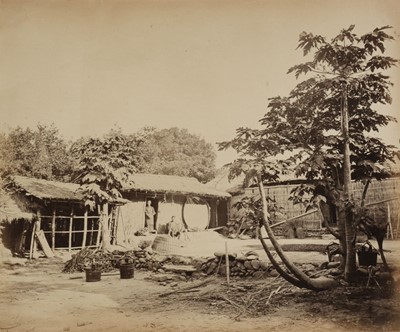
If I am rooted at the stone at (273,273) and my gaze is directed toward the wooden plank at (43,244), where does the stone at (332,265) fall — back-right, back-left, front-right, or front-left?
back-right

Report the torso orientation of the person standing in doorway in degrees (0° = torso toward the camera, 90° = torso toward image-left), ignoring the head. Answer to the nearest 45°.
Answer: approximately 0°

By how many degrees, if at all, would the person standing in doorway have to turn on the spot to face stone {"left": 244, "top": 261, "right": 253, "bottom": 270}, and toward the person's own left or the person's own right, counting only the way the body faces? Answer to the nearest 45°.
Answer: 0° — they already face it

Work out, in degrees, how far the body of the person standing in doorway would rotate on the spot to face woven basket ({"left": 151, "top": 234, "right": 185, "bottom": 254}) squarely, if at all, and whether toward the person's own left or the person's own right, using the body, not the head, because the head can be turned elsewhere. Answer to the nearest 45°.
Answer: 0° — they already face it

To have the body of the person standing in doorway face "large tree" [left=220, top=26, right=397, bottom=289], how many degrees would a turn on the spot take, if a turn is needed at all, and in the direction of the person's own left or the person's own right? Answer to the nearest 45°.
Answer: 0° — they already face it

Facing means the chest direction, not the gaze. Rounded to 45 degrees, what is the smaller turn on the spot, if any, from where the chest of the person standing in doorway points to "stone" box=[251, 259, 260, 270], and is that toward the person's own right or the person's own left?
0° — they already face it

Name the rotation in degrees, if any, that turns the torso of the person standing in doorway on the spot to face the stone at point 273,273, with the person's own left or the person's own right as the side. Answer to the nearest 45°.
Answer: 0° — they already face it
